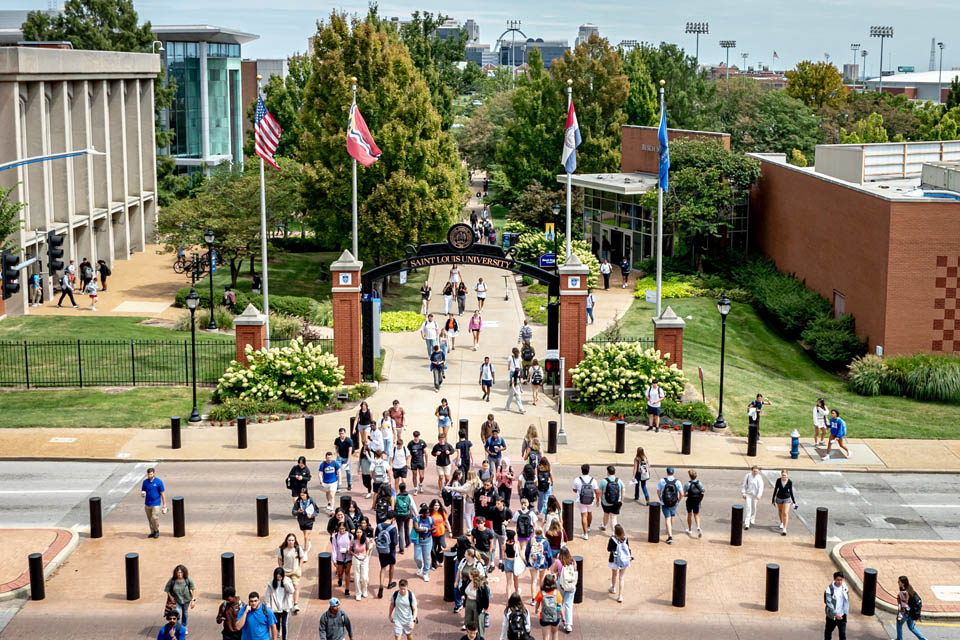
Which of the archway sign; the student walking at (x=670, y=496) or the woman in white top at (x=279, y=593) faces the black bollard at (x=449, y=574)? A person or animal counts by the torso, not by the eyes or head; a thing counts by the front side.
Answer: the archway sign

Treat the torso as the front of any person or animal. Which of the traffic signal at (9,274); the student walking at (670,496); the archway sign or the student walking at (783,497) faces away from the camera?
the student walking at (670,496)

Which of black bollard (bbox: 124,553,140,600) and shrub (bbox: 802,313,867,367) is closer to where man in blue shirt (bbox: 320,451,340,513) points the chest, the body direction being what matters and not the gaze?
the black bollard

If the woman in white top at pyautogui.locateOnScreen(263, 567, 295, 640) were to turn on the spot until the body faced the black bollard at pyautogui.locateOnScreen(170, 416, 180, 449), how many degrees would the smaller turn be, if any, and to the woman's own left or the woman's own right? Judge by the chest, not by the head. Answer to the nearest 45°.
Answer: approximately 180°

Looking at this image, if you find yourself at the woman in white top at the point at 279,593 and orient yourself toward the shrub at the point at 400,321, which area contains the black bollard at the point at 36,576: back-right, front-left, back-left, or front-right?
front-left

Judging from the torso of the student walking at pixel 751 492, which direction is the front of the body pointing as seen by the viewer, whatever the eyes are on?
toward the camera

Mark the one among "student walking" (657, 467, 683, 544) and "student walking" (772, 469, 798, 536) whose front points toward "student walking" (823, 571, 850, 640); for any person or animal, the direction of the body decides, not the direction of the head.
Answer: "student walking" (772, 469, 798, 536)

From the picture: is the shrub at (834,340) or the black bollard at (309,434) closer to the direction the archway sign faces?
the black bollard

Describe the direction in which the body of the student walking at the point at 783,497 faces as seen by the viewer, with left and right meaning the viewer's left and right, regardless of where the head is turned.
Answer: facing the viewer

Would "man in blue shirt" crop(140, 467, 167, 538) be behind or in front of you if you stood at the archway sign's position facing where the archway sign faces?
in front

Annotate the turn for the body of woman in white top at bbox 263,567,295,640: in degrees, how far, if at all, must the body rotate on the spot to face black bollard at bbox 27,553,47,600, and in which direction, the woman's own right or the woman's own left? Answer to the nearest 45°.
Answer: approximately 135° to the woman's own right

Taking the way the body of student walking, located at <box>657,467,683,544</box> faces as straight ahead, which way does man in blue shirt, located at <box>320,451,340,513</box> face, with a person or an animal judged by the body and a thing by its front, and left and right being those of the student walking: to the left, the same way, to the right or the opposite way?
the opposite way

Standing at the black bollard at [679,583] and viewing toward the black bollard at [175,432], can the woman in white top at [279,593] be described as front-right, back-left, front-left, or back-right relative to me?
front-left

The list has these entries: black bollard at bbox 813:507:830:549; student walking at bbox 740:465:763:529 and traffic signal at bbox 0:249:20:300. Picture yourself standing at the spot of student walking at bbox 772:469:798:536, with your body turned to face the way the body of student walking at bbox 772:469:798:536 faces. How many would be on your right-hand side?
2

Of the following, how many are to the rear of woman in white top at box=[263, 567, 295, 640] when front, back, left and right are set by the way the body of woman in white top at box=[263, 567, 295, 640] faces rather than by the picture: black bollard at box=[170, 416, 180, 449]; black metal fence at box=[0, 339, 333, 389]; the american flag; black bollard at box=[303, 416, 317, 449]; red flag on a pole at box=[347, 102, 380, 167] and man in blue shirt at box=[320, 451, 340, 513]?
6

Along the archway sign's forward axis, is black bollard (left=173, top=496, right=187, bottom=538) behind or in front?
in front

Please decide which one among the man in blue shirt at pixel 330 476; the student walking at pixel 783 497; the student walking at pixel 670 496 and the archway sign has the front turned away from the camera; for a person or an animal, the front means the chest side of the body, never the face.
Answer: the student walking at pixel 670 496
